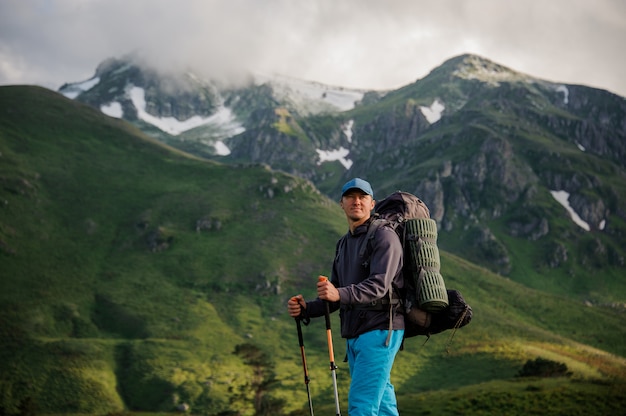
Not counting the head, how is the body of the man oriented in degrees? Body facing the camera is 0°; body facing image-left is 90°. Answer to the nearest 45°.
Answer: approximately 45°
